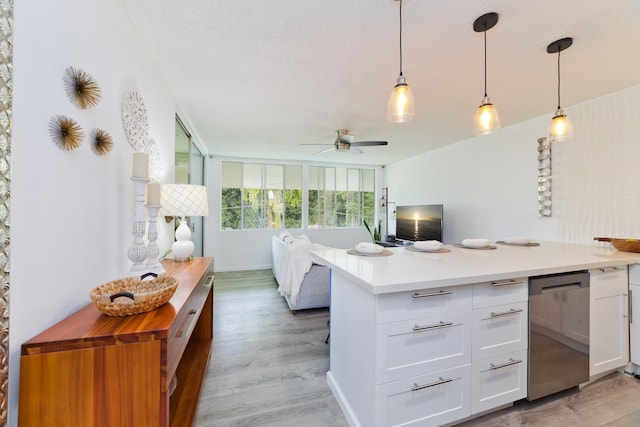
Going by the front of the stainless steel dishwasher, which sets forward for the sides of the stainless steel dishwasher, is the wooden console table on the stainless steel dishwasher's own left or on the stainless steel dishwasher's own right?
on the stainless steel dishwasher's own right

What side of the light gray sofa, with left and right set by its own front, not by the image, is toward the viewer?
right

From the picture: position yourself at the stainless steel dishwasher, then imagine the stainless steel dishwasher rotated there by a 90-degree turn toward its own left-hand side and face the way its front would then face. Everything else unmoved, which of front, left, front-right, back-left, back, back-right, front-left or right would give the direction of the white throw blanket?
back-left

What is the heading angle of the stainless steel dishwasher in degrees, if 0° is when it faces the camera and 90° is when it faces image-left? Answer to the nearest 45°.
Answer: approximately 315°

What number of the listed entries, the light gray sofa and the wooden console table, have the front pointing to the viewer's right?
2

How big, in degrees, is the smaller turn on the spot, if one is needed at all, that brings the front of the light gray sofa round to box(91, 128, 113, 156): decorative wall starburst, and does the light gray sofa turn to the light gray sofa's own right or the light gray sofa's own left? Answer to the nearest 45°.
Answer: approximately 135° to the light gray sofa's own right

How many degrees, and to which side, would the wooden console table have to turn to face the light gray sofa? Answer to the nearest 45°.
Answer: approximately 45° to its left

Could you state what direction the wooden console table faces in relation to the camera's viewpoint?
facing to the right of the viewer
